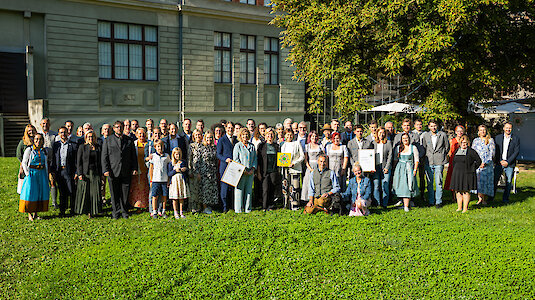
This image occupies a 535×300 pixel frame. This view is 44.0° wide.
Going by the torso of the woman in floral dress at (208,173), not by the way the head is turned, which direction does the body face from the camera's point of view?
toward the camera

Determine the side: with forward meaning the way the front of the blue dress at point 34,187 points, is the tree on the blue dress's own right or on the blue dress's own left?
on the blue dress's own left

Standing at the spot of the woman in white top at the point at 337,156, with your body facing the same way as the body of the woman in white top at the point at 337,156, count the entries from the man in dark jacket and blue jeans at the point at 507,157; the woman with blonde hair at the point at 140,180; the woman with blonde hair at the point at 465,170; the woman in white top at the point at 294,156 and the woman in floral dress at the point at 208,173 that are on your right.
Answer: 3

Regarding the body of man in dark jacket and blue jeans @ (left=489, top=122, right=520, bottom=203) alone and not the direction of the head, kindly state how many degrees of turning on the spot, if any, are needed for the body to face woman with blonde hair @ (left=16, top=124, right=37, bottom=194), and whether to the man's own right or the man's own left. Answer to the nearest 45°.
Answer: approximately 45° to the man's own right

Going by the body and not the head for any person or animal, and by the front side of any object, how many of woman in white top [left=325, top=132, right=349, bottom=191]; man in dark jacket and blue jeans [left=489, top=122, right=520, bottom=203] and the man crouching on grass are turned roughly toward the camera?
3

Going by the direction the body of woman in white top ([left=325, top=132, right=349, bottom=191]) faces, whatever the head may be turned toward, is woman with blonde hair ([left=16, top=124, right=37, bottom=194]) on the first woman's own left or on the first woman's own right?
on the first woman's own right

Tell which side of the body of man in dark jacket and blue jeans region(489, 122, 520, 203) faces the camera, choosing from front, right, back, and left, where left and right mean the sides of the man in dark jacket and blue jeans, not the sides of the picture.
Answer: front
